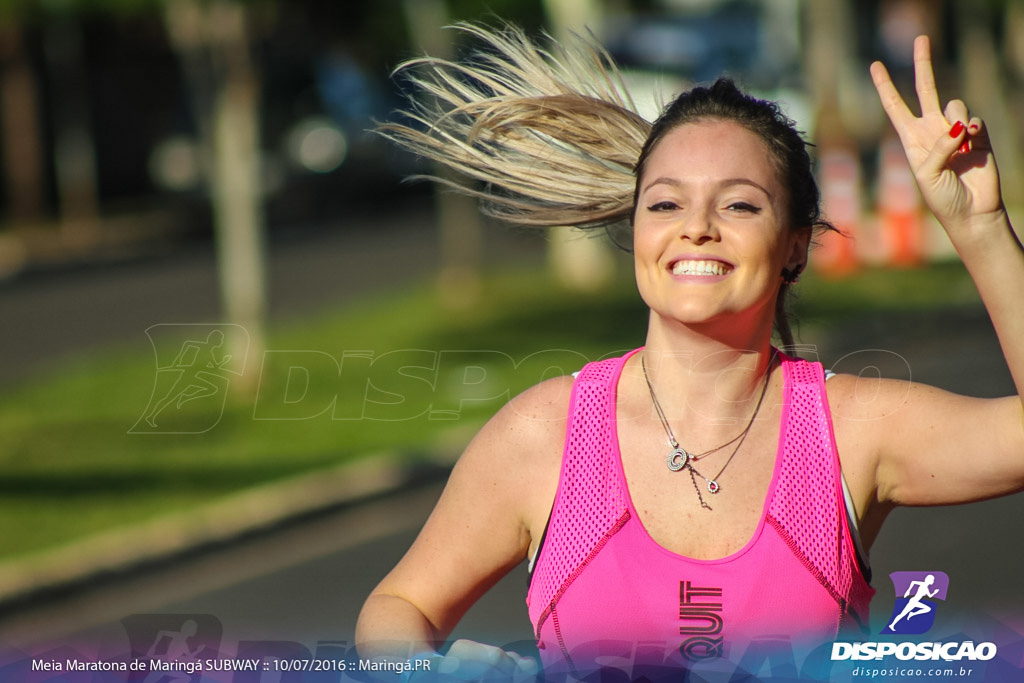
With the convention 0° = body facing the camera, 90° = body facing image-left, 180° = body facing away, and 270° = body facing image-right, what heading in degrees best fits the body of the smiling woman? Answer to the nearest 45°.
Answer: approximately 0°

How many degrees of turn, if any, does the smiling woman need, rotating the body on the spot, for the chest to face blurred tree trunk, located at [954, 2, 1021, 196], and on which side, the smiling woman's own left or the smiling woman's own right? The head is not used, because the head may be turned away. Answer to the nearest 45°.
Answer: approximately 180°

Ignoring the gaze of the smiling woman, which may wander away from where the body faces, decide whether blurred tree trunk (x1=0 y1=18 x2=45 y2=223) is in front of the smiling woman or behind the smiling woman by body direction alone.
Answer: behind

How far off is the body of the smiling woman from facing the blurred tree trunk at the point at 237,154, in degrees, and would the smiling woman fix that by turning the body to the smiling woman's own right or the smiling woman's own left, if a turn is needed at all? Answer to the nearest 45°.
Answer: approximately 135° to the smiling woman's own right

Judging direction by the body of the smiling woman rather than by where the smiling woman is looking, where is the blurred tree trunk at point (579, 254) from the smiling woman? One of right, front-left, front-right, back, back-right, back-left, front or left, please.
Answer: back

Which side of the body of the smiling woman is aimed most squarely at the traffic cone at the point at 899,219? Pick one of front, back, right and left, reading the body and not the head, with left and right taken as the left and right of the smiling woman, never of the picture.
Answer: back

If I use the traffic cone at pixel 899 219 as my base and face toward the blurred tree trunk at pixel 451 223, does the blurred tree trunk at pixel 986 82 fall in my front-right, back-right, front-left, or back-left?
back-right

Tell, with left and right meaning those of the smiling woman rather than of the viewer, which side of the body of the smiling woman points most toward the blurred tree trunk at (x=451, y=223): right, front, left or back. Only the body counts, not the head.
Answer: back
